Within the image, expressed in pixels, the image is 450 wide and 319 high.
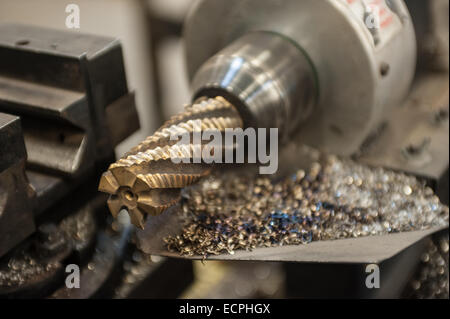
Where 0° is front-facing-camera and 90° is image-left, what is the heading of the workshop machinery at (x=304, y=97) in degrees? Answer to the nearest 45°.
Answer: approximately 45°
